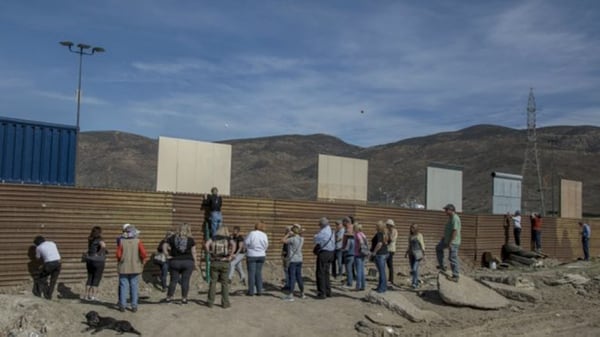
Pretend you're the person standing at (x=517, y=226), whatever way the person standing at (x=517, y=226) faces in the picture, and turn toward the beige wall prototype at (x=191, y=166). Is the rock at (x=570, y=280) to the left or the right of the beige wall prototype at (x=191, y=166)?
left

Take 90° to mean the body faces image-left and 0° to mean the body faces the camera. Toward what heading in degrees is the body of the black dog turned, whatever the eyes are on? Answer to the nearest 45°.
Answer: approximately 90°

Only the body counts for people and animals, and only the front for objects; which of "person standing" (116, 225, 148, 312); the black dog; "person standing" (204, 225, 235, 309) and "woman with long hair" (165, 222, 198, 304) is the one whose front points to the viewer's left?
the black dog

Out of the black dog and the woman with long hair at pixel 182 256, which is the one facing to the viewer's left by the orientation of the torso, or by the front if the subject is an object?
the black dog

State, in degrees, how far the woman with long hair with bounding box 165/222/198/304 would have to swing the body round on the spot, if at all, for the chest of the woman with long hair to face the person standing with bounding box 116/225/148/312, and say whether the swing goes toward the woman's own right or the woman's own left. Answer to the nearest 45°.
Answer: approximately 135° to the woman's own left

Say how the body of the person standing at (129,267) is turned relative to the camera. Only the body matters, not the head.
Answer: away from the camera

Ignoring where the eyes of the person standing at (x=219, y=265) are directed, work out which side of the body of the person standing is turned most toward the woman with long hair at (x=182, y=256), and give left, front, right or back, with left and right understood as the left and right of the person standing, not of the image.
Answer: left

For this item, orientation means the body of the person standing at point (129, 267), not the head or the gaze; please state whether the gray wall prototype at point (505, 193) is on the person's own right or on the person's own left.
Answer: on the person's own right

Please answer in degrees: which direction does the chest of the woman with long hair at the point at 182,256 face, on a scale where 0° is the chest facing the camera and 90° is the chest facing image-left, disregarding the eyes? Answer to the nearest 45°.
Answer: approximately 180°

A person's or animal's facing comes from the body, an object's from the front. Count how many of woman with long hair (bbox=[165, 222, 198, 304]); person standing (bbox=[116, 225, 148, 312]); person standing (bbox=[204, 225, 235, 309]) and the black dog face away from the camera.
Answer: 3

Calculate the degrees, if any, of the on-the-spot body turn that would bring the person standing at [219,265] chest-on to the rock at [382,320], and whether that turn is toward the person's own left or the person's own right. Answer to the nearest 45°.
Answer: approximately 90° to the person's own right

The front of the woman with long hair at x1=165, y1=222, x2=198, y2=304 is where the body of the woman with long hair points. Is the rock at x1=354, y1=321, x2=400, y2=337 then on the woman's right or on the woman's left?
on the woman's right

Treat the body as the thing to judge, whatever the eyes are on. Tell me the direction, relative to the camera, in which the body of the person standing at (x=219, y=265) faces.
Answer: away from the camera

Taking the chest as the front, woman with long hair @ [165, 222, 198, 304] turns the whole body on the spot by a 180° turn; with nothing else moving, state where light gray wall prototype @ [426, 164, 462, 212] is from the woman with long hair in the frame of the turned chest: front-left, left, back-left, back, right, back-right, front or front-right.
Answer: back-left
